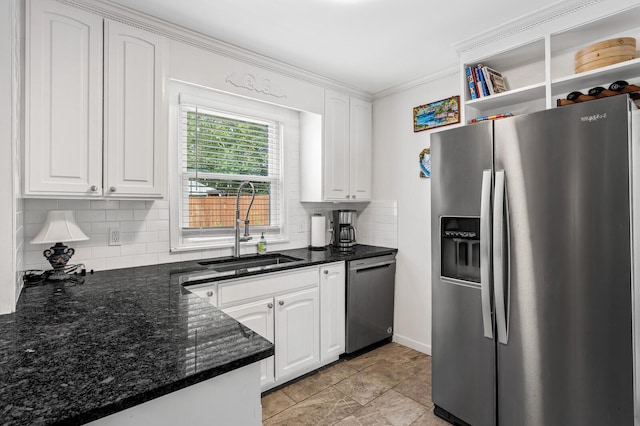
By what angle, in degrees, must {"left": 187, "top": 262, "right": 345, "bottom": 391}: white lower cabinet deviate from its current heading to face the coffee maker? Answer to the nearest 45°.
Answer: approximately 90° to its left

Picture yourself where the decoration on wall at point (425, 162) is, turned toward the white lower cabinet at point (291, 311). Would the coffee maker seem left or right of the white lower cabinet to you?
right

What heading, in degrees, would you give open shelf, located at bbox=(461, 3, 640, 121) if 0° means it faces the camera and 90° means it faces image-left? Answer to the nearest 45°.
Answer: approximately 45°

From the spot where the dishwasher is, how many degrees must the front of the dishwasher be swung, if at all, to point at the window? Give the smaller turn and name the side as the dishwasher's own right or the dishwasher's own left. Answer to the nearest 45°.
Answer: approximately 135° to the dishwasher's own right

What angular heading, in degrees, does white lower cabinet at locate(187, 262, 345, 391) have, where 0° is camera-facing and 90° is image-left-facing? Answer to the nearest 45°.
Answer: approximately 315°

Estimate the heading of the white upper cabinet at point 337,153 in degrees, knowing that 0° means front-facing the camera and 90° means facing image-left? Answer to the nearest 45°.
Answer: approximately 315°

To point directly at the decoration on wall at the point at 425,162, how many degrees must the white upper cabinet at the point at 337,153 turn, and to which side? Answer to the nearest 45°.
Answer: approximately 45° to its left

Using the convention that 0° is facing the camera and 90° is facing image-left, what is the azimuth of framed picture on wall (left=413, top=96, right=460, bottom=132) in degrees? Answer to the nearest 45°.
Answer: approximately 45°
